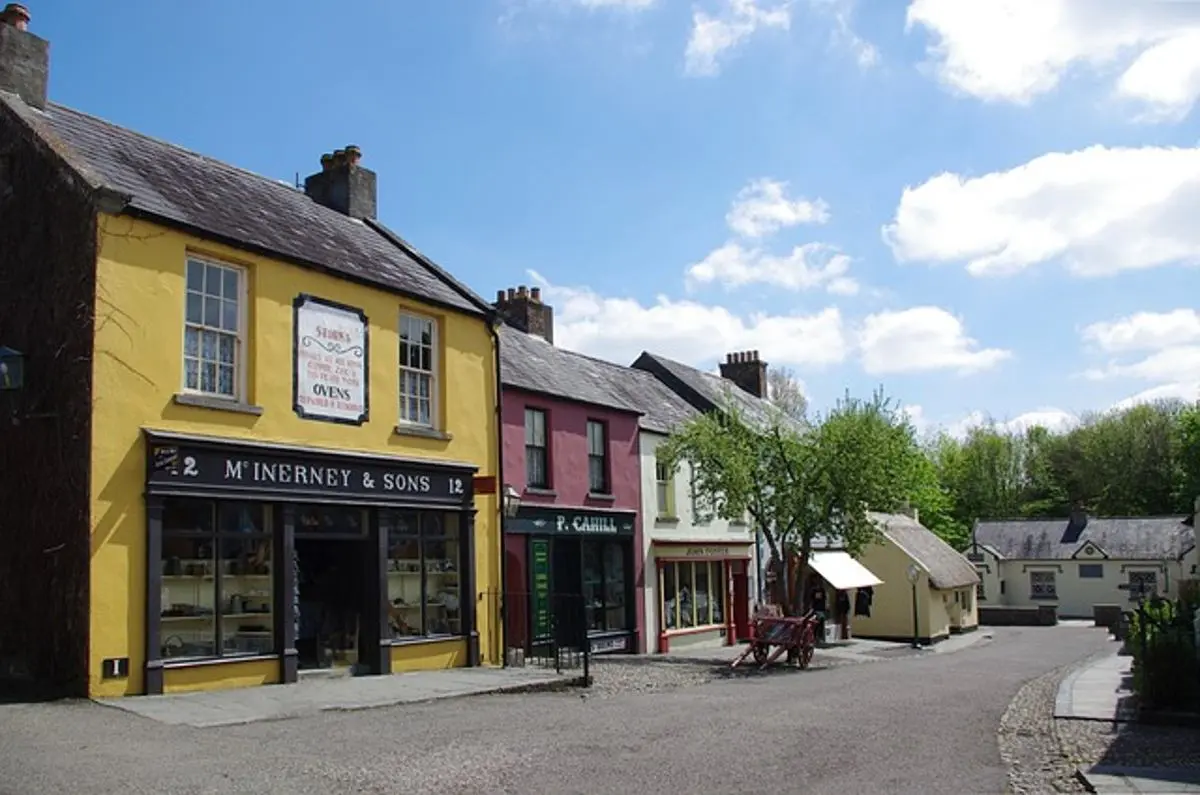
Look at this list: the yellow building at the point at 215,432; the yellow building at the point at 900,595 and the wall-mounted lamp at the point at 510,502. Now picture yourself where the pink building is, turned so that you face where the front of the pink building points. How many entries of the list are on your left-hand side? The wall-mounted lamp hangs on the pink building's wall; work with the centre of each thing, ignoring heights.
1

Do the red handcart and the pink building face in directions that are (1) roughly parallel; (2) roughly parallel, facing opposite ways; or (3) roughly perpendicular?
roughly perpendicular

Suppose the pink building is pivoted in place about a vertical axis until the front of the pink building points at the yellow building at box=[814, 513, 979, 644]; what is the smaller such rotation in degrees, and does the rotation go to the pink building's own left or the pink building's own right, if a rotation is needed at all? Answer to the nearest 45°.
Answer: approximately 90° to the pink building's own left

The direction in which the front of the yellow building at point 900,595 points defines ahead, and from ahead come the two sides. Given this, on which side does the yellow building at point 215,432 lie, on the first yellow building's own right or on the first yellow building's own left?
on the first yellow building's own right

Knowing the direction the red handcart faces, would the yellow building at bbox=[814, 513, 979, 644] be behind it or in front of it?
behind

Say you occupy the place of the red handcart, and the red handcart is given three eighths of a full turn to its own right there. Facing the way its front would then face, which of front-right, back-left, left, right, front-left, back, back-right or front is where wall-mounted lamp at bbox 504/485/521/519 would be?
back-left

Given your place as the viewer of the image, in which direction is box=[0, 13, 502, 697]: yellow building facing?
facing the viewer and to the right of the viewer

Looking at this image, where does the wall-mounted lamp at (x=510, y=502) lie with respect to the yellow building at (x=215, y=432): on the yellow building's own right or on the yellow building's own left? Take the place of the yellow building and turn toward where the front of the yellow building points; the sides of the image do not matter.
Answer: on the yellow building's own left

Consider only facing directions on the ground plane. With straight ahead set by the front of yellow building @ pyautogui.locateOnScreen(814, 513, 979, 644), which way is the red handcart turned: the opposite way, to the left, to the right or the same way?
to the right

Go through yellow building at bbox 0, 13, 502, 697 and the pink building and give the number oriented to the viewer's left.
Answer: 0

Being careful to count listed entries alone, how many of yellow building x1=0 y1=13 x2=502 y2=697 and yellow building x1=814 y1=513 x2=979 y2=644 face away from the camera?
0

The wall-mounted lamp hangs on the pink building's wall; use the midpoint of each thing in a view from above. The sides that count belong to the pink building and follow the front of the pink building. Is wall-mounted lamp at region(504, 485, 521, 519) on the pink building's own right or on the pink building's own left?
on the pink building's own right

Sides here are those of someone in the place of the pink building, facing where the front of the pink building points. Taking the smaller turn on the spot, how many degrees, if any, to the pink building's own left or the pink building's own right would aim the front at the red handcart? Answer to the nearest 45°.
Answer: approximately 45° to the pink building's own left
